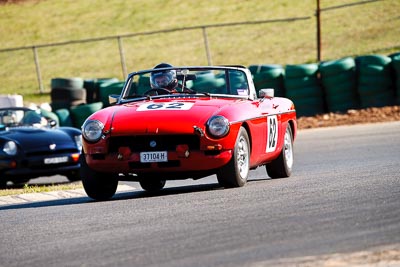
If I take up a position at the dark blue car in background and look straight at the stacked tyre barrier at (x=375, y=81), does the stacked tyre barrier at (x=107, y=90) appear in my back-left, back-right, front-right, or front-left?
front-left

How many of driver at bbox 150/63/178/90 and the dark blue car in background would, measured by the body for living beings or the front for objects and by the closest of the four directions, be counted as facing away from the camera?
0

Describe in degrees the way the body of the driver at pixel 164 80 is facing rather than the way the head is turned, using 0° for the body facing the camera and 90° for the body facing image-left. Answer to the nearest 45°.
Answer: approximately 45°

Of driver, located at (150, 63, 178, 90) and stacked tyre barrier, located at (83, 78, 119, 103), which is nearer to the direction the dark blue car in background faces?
the driver

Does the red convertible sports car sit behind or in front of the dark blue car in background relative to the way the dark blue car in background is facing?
in front

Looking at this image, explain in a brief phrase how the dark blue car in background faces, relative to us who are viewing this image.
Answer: facing the viewer and to the right of the viewer
